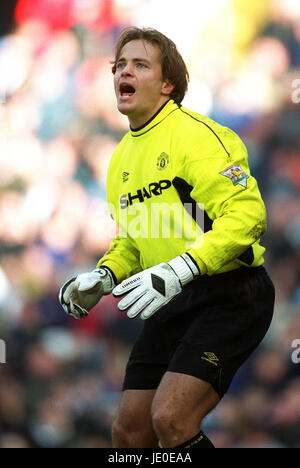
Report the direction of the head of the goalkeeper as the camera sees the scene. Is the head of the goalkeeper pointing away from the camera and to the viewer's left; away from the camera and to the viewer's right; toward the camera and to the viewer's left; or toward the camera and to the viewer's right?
toward the camera and to the viewer's left

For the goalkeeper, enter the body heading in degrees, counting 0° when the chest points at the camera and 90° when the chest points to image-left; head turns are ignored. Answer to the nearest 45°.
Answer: approximately 45°
